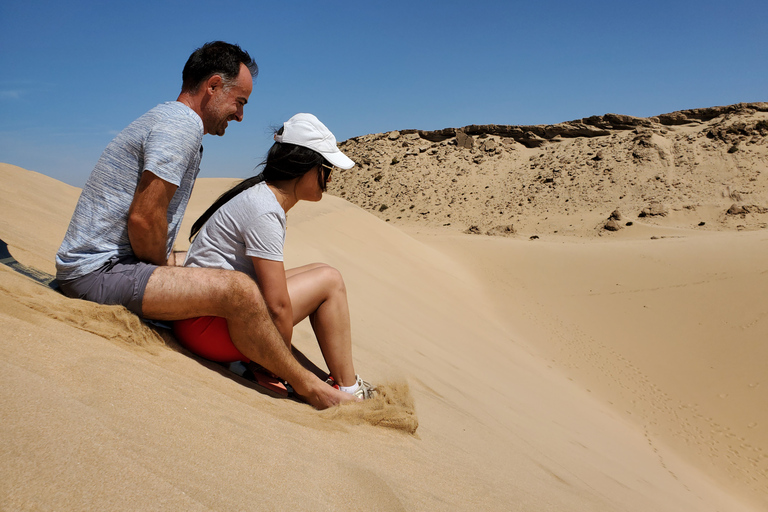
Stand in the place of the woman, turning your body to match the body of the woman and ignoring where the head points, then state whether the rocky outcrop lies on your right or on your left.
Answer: on your left

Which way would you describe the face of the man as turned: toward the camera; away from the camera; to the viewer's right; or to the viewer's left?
to the viewer's right

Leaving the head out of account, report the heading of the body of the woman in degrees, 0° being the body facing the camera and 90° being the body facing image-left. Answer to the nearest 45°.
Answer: approximately 270°

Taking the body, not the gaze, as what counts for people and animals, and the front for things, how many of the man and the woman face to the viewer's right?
2

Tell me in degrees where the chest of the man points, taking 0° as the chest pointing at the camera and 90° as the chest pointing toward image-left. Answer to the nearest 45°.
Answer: approximately 270°

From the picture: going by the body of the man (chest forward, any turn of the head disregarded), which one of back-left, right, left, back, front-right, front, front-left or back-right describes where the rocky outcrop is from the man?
front-left
